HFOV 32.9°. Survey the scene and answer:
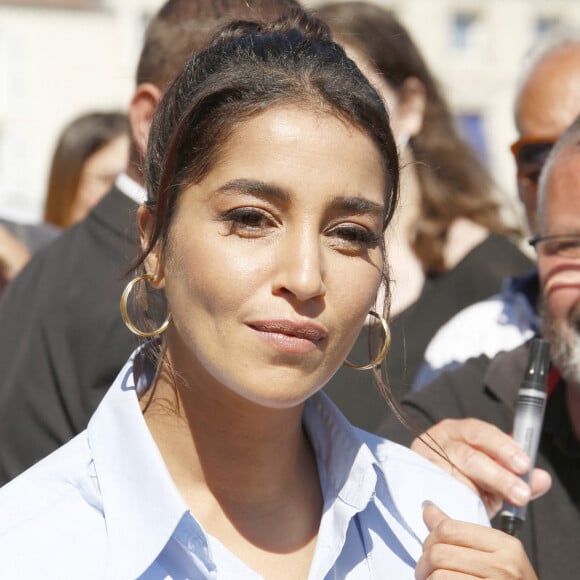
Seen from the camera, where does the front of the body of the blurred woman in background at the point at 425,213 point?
to the viewer's left

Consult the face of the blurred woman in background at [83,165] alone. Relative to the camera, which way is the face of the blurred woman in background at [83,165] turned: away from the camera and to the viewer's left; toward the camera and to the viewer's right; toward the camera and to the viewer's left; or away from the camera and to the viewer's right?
toward the camera and to the viewer's right

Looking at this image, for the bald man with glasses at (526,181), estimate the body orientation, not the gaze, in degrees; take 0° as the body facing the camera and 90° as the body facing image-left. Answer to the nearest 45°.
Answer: approximately 45°

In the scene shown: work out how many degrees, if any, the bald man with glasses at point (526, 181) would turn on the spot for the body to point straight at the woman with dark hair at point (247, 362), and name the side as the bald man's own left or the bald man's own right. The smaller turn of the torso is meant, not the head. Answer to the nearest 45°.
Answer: approximately 45° to the bald man's own left

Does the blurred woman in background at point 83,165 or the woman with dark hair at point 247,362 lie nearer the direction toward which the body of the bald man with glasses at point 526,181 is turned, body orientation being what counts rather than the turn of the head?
the woman with dark hair

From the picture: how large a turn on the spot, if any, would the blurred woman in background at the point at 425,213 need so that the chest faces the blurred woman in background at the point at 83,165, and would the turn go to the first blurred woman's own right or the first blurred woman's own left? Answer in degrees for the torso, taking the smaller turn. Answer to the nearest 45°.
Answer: approximately 45° to the first blurred woman's own right

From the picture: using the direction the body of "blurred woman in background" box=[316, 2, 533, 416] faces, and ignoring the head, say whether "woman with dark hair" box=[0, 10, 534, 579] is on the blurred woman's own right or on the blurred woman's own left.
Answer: on the blurred woman's own left

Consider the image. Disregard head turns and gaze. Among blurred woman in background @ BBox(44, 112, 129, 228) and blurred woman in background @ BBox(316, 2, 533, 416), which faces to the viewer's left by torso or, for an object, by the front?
blurred woman in background @ BBox(316, 2, 533, 416)
